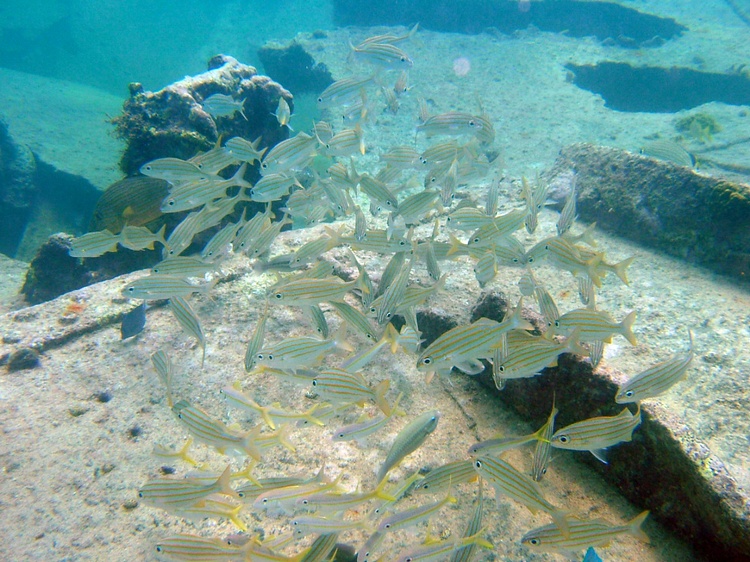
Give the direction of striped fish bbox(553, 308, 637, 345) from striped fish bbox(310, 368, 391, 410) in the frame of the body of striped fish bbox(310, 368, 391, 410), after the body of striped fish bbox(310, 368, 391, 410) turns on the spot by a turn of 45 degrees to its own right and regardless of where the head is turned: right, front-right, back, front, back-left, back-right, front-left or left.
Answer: back-right

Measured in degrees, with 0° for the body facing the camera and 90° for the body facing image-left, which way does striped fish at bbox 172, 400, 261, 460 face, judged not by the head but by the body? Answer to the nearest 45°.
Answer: approximately 90°

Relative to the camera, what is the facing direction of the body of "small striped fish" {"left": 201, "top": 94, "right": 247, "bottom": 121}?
to the viewer's left

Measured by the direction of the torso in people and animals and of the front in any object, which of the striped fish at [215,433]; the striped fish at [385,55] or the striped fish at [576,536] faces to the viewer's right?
the striped fish at [385,55]

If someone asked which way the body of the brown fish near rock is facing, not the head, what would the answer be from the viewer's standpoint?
to the viewer's left

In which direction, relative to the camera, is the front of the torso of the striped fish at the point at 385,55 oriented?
to the viewer's right

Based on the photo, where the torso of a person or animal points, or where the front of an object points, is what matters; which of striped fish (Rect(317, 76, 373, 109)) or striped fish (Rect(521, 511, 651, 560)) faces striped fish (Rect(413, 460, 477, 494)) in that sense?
striped fish (Rect(521, 511, 651, 560))

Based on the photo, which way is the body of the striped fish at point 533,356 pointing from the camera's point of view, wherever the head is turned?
to the viewer's left

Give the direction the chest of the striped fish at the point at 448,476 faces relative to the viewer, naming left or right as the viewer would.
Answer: facing to the left of the viewer

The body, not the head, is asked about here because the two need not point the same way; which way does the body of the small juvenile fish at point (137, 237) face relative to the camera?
to the viewer's left

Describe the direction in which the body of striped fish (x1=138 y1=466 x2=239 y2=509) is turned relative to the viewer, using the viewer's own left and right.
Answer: facing to the left of the viewer

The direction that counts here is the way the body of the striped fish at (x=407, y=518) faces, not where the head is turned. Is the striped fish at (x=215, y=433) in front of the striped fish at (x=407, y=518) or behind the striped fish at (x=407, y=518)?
in front
